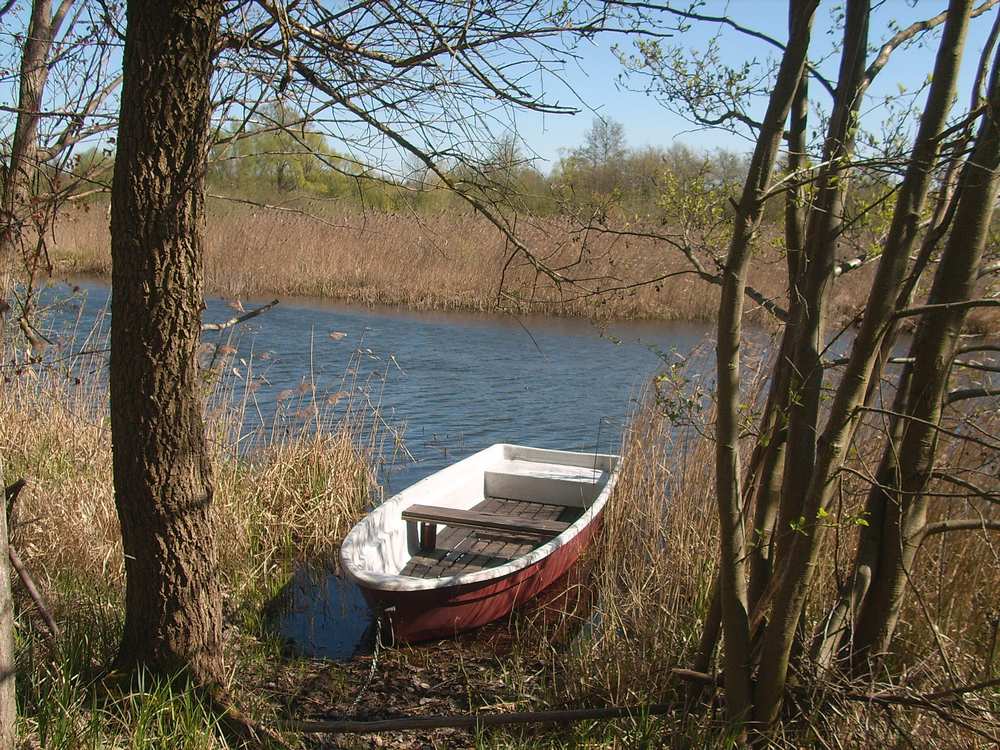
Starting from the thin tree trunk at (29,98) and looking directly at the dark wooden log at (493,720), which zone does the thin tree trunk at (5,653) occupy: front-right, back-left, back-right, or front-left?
front-right

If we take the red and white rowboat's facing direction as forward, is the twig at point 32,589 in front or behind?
in front

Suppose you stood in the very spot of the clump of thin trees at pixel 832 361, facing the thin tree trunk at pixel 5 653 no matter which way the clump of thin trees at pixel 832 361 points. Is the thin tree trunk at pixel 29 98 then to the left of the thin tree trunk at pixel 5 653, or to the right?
right

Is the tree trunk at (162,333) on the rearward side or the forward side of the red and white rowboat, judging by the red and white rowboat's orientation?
on the forward side

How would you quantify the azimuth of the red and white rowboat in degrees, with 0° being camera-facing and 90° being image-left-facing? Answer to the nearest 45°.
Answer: approximately 45°

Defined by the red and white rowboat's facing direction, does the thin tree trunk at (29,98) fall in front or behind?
in front

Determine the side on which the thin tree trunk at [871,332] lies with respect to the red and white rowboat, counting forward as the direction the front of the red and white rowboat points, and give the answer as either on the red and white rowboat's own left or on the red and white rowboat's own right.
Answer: on the red and white rowboat's own left

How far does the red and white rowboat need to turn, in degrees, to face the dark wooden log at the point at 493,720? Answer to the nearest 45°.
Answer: approximately 45° to its left

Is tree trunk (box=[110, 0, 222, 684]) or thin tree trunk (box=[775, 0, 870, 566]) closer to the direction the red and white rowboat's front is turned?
the tree trunk
